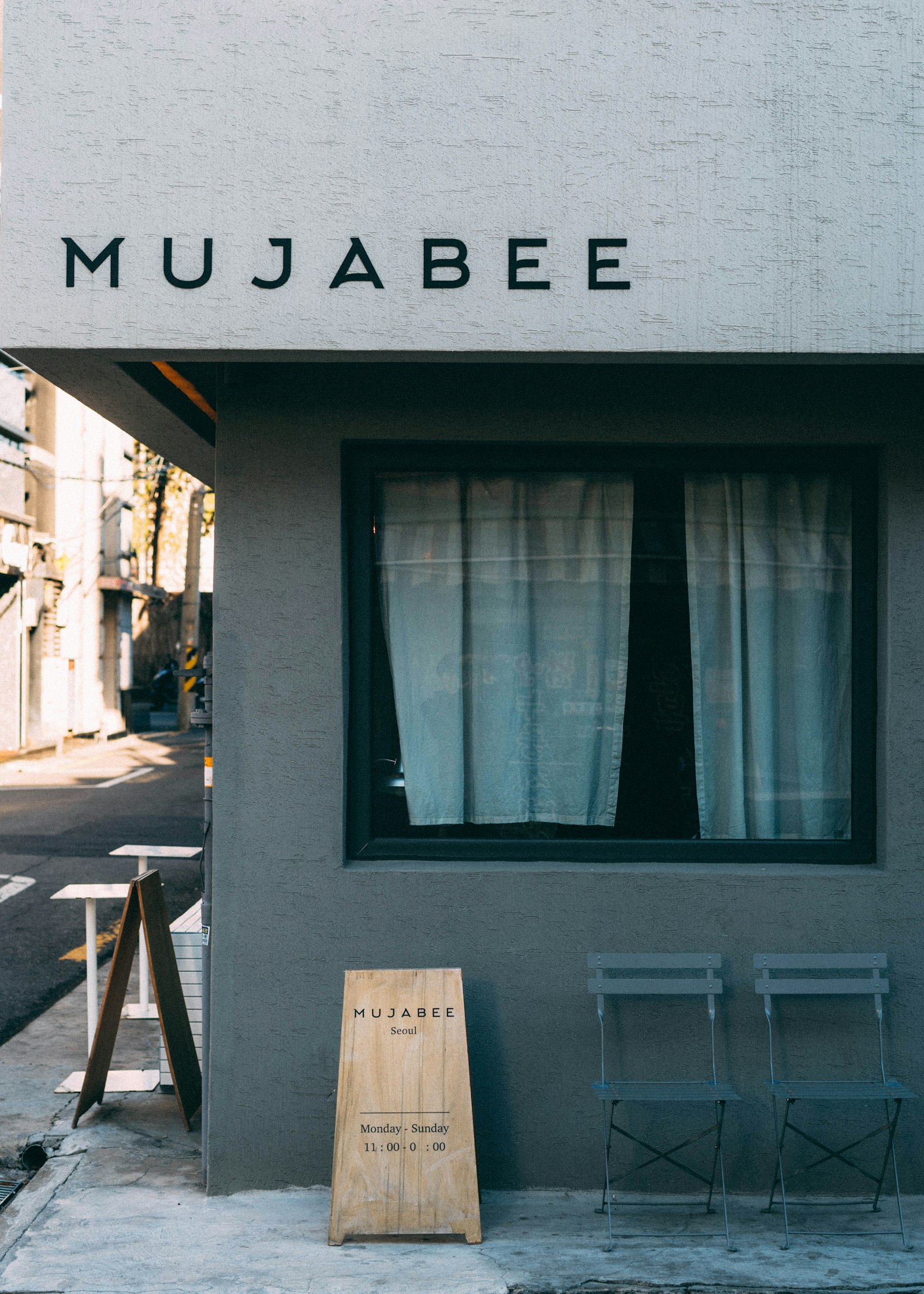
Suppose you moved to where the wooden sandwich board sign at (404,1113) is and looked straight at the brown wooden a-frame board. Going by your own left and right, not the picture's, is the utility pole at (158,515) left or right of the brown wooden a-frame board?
right

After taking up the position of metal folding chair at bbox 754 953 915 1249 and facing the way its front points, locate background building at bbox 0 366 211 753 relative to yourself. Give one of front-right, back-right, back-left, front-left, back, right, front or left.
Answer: back-right

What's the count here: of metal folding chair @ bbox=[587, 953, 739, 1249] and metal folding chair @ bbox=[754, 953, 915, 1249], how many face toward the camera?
2

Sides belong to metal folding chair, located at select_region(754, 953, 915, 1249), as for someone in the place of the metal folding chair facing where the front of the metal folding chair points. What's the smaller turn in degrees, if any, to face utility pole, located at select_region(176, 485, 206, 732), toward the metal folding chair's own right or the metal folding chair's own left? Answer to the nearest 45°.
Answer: approximately 135° to the metal folding chair's own right

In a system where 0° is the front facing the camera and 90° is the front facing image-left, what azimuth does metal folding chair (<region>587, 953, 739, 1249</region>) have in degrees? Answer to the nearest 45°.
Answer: approximately 0°

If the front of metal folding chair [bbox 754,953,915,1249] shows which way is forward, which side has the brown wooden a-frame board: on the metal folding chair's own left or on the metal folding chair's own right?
on the metal folding chair's own right

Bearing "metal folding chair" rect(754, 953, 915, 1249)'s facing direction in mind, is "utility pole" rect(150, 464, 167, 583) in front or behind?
behind

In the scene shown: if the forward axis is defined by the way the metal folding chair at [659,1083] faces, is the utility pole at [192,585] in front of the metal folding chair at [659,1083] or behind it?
behind

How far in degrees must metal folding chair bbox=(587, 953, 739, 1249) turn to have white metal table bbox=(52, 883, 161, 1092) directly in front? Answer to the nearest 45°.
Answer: approximately 90° to its right

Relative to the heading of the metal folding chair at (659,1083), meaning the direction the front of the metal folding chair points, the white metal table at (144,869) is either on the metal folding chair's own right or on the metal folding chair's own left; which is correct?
on the metal folding chair's own right
